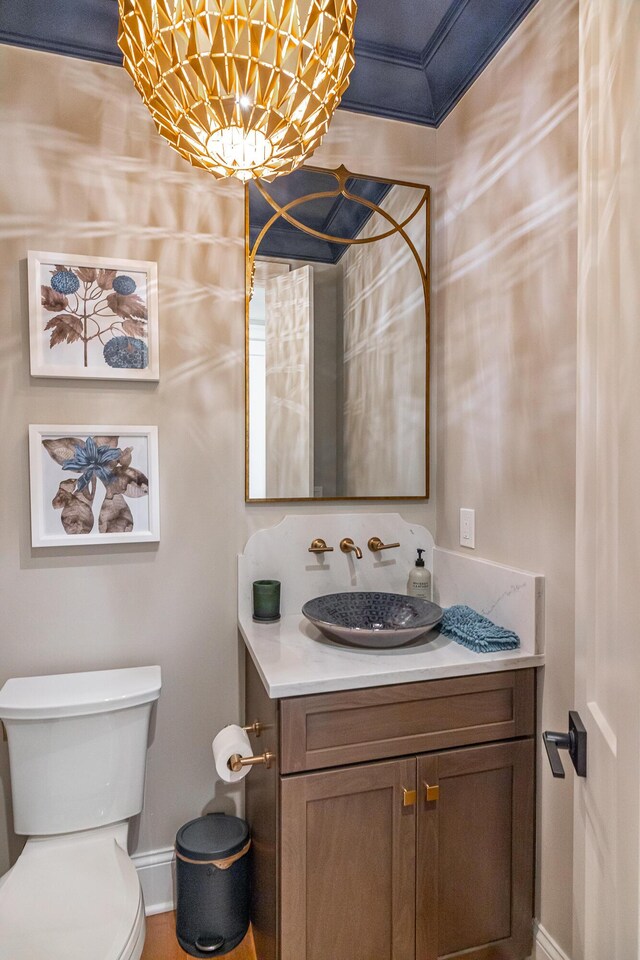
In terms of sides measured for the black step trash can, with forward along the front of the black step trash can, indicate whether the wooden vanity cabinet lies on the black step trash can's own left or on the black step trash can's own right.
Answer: on the black step trash can's own left

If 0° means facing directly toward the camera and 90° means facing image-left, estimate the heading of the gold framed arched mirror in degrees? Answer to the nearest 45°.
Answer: approximately 0°

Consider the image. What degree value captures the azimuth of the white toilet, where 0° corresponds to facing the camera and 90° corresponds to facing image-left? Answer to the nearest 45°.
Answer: approximately 0°
